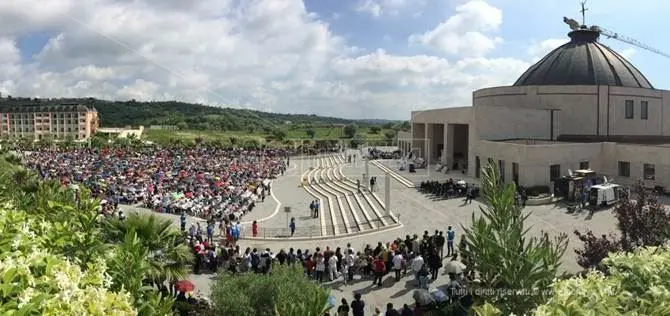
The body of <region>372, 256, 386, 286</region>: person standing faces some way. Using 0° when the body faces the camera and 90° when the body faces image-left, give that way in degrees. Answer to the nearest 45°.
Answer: approximately 180°

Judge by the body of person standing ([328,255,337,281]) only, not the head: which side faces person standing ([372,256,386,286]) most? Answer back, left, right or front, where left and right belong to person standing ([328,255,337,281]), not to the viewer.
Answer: right

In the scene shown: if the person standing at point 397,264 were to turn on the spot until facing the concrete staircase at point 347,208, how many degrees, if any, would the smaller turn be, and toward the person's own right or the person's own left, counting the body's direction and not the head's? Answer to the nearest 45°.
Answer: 0° — they already face it

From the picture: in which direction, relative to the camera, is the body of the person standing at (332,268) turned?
away from the camera

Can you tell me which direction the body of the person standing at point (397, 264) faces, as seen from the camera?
away from the camera

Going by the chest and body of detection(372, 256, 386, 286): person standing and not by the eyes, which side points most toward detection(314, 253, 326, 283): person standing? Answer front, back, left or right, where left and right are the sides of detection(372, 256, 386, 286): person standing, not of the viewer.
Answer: left

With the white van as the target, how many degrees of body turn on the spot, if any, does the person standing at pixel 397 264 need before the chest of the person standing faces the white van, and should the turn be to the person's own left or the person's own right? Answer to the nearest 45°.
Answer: approximately 45° to the person's own right

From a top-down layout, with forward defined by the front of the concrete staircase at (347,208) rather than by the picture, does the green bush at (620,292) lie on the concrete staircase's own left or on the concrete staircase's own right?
on the concrete staircase's own left

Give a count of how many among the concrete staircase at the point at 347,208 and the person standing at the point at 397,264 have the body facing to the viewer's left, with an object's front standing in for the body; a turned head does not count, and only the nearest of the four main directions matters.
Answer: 1

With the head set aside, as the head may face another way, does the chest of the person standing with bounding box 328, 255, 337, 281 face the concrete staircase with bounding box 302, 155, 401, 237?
yes

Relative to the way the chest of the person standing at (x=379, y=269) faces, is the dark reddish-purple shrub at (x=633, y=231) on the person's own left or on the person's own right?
on the person's own right

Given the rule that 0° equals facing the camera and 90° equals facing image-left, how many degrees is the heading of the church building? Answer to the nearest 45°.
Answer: approximately 45°
